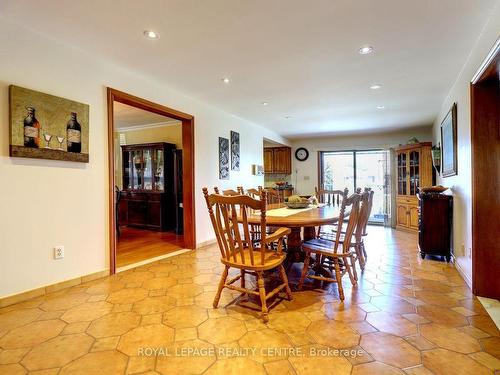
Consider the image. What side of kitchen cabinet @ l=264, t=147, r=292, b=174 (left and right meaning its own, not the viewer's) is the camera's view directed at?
front

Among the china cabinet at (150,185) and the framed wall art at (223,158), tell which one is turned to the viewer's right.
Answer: the framed wall art

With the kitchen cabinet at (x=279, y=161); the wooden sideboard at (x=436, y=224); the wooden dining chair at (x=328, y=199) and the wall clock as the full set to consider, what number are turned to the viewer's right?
0

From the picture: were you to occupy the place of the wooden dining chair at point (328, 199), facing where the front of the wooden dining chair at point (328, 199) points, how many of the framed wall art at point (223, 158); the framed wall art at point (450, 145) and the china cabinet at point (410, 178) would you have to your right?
1

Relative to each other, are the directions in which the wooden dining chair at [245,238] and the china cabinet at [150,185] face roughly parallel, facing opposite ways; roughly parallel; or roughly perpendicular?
roughly parallel, facing opposite ways

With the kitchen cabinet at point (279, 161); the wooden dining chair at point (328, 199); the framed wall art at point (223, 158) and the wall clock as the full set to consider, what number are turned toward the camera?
3

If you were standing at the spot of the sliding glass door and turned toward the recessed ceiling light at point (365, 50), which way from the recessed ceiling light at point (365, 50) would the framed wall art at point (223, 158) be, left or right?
right

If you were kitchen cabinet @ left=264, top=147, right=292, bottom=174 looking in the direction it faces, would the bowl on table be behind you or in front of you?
in front

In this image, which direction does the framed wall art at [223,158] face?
to the viewer's right

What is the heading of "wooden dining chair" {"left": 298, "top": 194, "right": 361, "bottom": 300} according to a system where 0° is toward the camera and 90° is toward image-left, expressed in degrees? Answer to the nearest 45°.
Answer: approximately 45°

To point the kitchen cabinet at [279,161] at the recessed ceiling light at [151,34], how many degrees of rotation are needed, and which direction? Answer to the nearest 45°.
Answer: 0° — it already faces it

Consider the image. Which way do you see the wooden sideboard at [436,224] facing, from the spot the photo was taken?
facing to the left of the viewer

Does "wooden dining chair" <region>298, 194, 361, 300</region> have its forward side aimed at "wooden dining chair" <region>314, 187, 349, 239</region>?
no

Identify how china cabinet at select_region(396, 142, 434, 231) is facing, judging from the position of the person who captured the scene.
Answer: facing the viewer and to the left of the viewer

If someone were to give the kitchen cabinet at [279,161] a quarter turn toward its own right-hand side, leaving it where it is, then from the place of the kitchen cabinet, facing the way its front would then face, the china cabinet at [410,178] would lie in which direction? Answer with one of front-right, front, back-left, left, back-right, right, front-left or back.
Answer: back-left

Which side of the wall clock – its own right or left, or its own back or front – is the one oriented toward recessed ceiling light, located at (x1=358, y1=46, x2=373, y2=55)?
front

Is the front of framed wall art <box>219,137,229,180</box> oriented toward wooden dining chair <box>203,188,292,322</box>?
no

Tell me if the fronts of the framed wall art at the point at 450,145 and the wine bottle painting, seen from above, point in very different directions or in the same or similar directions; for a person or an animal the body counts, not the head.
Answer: very different directions

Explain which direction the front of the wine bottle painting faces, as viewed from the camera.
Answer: facing the viewer and to the right of the viewer

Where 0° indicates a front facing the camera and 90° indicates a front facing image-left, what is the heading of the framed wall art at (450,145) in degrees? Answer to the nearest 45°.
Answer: approximately 90°

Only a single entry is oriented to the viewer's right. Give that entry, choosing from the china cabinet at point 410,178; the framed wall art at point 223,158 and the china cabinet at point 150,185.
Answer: the framed wall art
